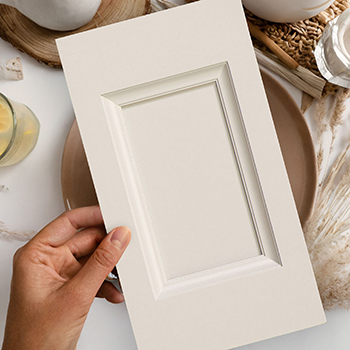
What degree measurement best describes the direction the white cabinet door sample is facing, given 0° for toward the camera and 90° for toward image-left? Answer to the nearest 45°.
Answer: approximately 0°
